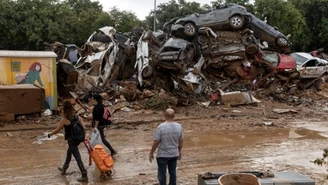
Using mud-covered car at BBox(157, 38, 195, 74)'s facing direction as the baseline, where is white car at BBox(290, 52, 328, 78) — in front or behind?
behind

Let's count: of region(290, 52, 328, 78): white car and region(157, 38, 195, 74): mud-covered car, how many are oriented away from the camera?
0

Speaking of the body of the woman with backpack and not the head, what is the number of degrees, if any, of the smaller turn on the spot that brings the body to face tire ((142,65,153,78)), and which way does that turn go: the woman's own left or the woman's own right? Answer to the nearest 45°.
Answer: approximately 45° to the woman's own right

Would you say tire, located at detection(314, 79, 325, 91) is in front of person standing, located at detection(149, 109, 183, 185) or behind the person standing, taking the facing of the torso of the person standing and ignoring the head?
in front

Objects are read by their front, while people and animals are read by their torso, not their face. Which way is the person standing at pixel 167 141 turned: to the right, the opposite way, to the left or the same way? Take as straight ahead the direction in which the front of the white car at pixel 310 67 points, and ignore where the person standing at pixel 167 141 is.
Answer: to the right

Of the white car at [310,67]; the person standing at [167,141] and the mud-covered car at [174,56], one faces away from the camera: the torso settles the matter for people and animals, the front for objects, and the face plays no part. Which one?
the person standing

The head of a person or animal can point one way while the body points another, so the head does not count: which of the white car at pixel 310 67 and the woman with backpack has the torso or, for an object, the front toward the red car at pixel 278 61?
the white car

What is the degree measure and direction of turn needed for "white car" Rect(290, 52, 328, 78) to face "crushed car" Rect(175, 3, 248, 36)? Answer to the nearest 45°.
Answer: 0° — it already faces it

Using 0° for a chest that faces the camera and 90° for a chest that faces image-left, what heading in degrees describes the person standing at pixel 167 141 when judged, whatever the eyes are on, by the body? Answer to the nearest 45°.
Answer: approximately 180°

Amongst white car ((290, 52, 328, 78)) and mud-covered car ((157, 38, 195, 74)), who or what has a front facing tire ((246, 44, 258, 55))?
the white car

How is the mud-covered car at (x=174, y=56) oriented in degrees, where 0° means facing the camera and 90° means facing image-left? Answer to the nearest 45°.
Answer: approximately 45°

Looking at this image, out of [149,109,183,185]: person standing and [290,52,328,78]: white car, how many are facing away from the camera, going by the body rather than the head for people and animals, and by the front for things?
1

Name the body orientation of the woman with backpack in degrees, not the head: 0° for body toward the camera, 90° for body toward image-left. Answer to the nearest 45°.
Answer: approximately 135°

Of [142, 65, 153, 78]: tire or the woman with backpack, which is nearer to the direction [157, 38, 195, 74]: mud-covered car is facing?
the woman with backpack
